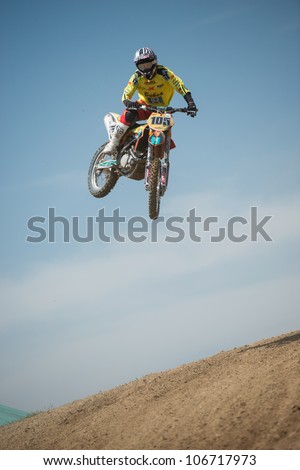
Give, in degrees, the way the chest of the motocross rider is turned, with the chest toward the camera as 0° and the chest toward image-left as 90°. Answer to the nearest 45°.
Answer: approximately 0°

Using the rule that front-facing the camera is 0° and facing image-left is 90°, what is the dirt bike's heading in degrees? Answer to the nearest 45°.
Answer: approximately 315°
